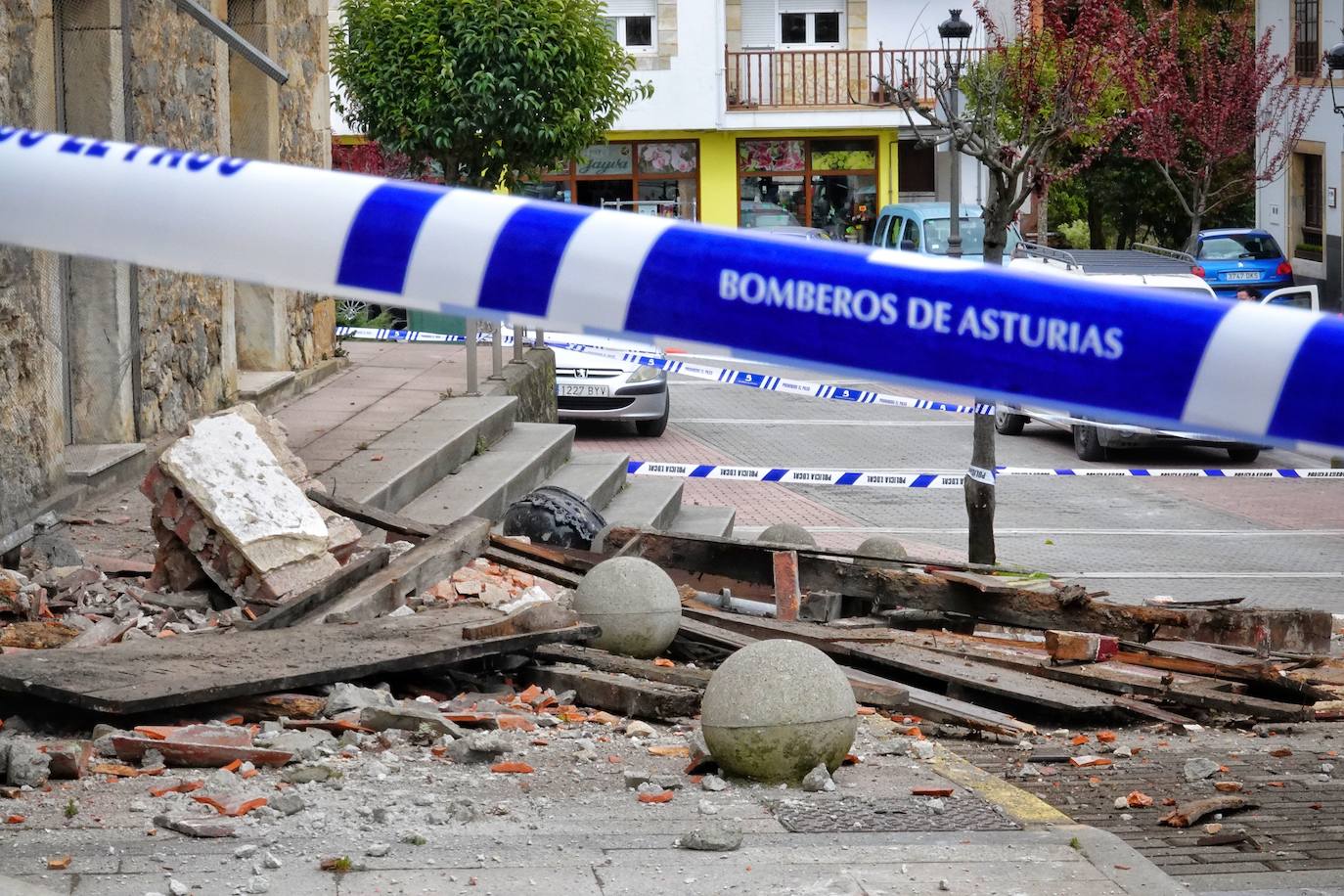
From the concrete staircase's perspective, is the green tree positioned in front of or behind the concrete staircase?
behind

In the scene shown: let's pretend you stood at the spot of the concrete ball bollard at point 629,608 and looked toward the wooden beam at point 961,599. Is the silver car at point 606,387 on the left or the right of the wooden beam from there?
left

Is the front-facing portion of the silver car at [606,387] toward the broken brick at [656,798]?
yes

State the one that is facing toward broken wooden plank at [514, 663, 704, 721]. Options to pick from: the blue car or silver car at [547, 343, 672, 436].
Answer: the silver car
